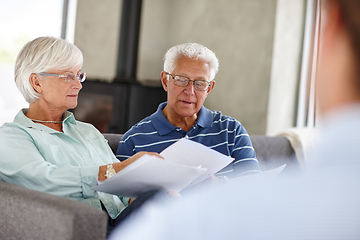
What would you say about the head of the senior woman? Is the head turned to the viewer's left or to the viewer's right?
to the viewer's right

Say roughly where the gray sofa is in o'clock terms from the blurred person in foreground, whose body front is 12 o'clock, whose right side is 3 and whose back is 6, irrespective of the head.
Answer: The gray sofa is roughly at 12 o'clock from the blurred person in foreground.

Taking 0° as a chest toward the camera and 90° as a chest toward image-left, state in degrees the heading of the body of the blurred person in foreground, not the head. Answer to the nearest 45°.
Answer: approximately 135°

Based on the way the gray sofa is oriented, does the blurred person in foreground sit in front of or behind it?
in front

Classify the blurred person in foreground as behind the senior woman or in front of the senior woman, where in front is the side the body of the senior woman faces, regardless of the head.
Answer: in front

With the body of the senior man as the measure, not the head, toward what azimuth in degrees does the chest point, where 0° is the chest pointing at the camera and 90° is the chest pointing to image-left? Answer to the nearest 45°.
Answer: approximately 0°
